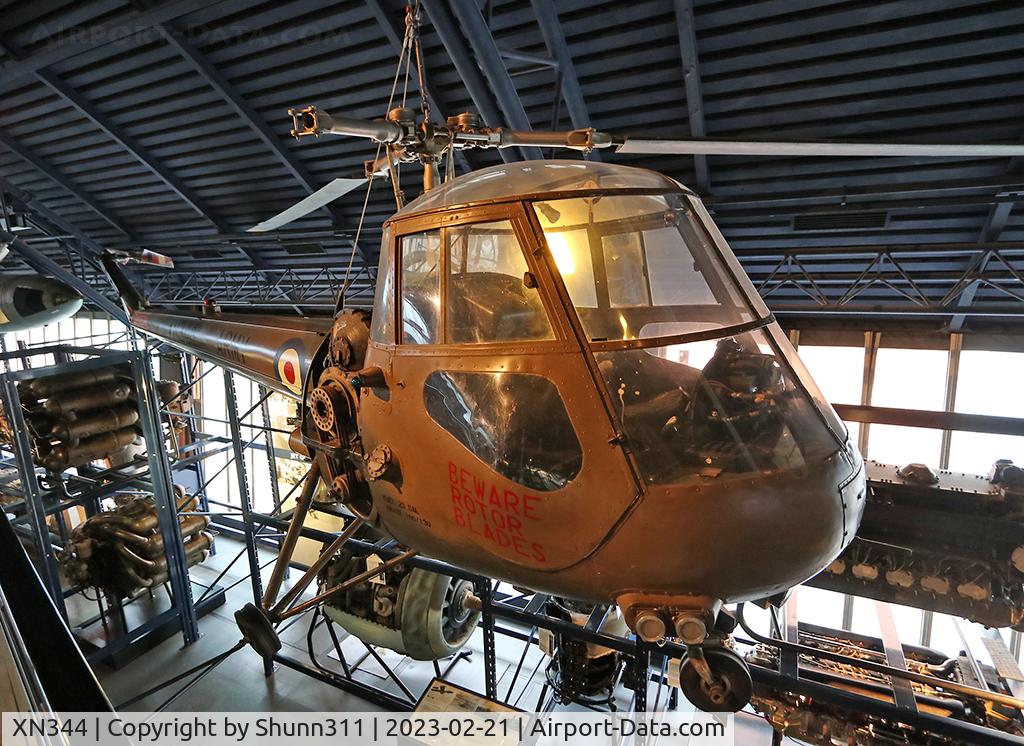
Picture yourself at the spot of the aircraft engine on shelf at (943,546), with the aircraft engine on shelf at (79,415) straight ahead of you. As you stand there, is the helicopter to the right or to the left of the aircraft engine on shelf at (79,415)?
left

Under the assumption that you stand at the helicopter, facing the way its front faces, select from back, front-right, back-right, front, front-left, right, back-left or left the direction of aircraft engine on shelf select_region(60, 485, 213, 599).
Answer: back

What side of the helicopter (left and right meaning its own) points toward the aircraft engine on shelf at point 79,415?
back

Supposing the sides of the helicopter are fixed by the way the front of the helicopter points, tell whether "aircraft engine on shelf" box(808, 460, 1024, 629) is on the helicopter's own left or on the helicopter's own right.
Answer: on the helicopter's own left

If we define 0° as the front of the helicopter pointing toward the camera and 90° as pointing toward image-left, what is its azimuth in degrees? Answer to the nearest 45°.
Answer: approximately 315°
